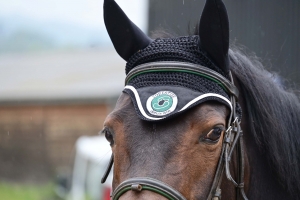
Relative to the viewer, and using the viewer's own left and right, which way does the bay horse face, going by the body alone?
facing the viewer and to the left of the viewer
